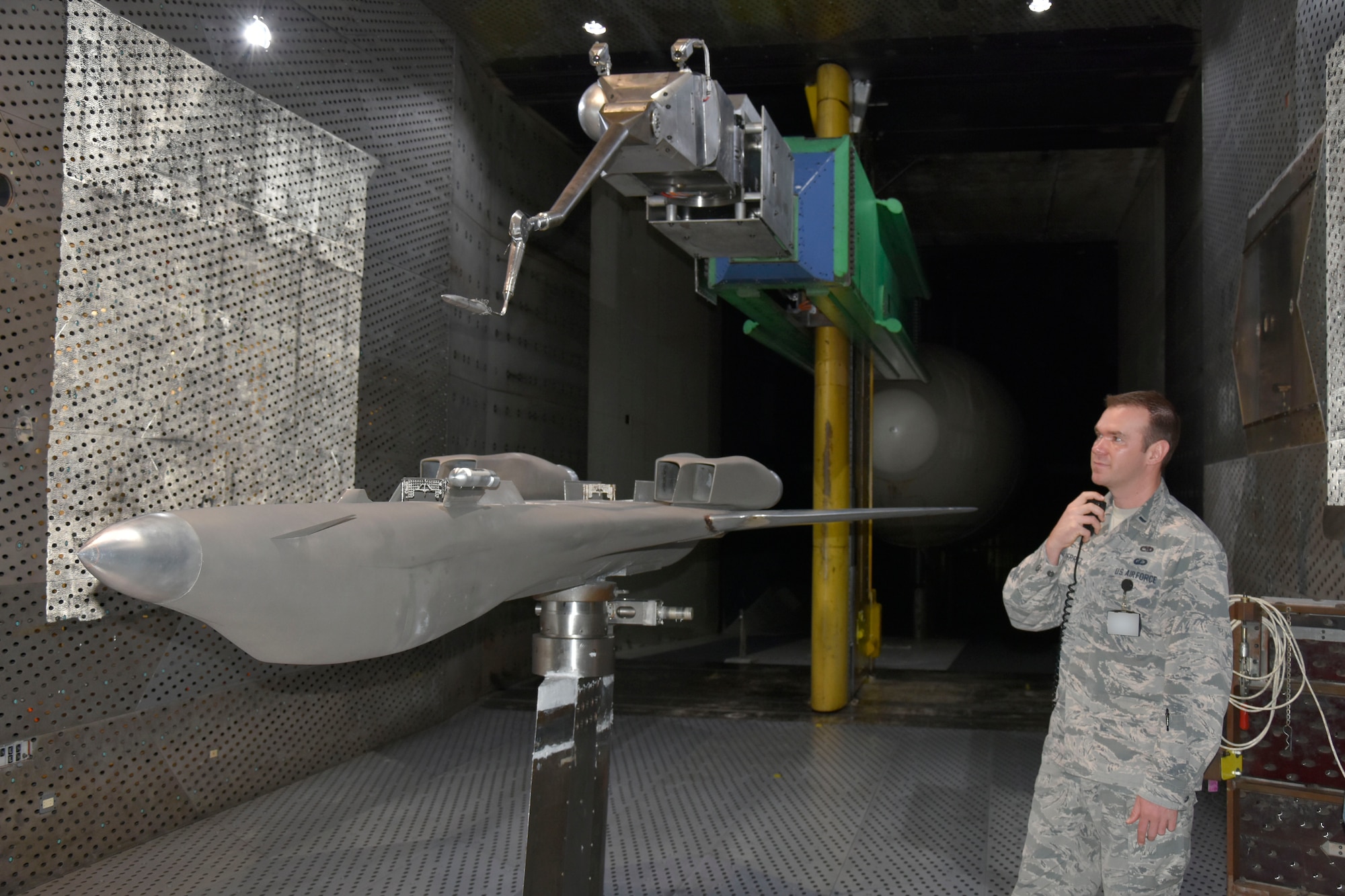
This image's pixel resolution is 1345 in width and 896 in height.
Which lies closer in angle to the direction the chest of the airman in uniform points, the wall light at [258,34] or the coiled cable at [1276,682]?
the wall light

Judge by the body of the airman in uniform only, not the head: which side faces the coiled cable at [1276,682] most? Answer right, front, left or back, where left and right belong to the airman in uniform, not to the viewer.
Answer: back

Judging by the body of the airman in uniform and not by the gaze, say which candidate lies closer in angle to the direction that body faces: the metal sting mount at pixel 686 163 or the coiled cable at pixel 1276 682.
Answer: the metal sting mount

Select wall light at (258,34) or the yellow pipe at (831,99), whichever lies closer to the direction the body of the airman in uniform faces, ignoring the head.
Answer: the wall light

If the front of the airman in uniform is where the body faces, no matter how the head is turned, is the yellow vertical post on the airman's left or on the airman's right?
on the airman's right

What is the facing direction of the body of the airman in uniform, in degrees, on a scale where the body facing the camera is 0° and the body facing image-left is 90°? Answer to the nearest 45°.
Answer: approximately 45°
